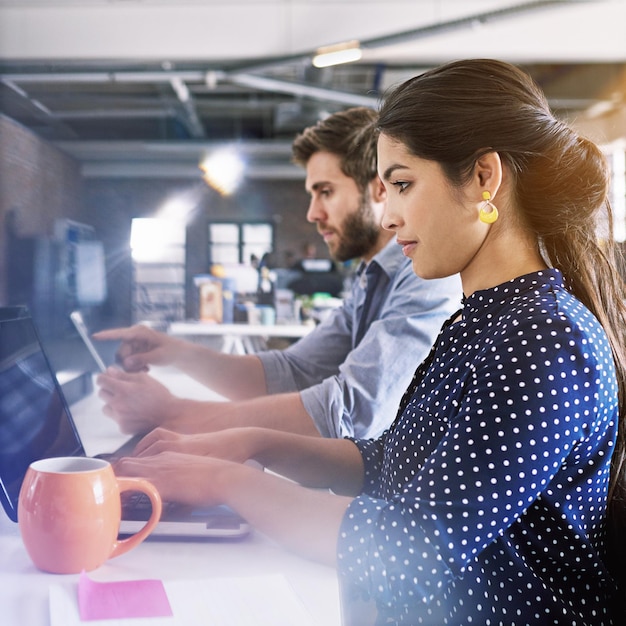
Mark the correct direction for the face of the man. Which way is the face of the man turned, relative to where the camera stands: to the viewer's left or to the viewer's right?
to the viewer's left

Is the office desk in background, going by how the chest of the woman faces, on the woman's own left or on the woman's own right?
on the woman's own right

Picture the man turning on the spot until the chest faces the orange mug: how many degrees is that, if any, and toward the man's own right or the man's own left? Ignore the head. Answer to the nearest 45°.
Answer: approximately 90° to the man's own left

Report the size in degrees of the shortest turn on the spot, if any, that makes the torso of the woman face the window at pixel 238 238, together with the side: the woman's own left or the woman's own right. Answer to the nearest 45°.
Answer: approximately 90° to the woman's own right

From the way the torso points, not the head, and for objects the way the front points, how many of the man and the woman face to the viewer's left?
2

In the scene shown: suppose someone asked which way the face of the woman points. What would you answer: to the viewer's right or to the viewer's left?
to the viewer's left

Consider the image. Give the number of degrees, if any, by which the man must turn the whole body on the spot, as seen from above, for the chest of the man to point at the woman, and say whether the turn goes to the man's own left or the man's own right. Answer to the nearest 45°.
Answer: approximately 90° to the man's own left

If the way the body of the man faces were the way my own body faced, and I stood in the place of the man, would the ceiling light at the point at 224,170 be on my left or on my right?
on my right

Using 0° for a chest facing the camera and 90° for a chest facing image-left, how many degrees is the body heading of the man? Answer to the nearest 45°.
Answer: approximately 90°

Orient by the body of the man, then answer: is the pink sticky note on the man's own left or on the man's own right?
on the man's own left

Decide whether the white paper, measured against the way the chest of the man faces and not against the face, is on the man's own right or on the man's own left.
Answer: on the man's own left

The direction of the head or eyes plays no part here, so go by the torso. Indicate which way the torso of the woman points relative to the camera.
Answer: to the viewer's left
